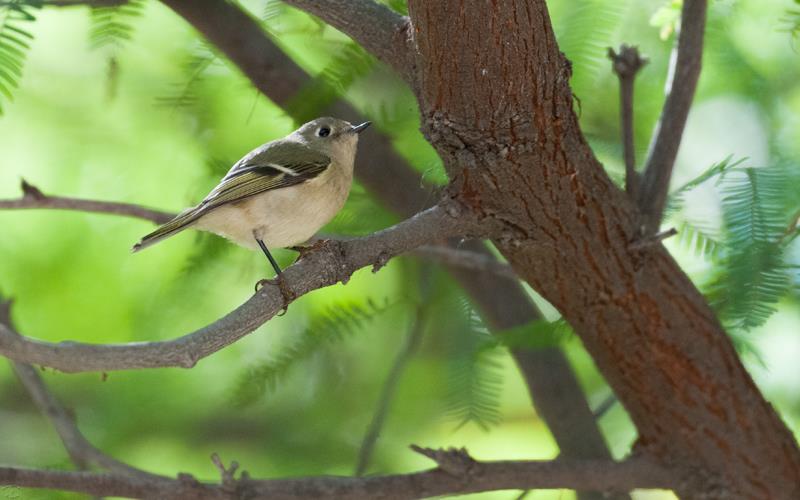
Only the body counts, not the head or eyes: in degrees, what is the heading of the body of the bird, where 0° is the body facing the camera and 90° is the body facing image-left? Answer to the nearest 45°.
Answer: approximately 270°

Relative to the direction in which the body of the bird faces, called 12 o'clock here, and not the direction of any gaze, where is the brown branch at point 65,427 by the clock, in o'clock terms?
The brown branch is roughly at 7 o'clock from the bird.

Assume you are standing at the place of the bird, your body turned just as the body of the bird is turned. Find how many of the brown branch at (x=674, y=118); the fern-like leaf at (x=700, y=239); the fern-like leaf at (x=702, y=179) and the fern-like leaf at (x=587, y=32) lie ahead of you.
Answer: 4

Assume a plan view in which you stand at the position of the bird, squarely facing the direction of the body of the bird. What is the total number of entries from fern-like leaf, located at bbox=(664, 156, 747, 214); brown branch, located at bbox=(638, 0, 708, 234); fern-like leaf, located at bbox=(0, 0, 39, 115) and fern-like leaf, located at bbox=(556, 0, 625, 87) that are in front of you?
3

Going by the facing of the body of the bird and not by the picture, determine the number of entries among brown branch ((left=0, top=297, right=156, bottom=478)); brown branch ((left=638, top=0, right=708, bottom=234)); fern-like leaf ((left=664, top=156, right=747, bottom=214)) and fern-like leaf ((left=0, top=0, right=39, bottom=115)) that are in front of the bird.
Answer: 2

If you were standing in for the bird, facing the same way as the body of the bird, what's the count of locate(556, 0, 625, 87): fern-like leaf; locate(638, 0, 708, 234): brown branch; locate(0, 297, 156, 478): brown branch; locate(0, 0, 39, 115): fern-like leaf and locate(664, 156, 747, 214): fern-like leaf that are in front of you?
3

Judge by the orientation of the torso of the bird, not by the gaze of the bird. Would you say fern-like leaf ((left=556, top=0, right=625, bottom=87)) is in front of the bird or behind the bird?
in front

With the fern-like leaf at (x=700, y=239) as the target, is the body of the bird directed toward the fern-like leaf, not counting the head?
yes

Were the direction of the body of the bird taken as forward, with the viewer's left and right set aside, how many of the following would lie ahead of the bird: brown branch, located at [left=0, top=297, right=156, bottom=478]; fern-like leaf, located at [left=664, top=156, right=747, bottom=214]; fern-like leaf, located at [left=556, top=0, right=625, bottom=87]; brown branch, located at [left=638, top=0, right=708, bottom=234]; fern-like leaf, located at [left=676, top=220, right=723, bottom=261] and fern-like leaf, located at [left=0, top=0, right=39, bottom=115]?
4
